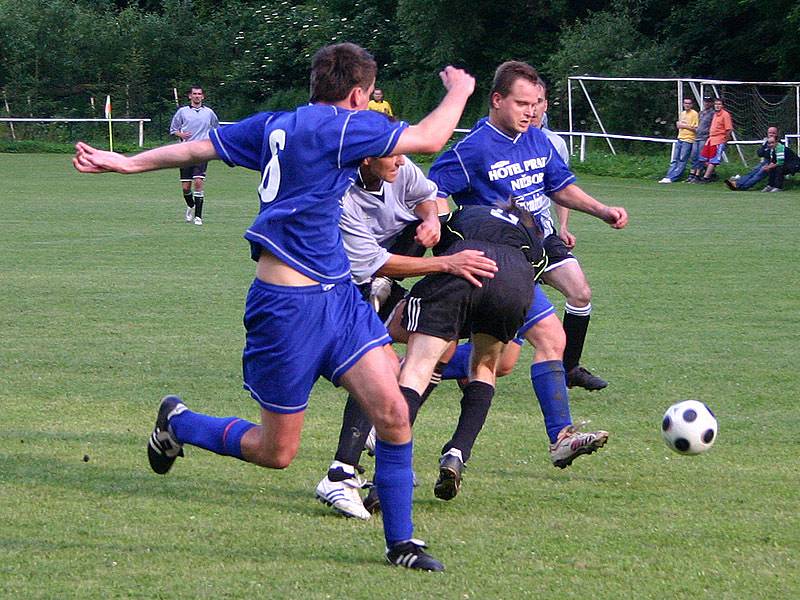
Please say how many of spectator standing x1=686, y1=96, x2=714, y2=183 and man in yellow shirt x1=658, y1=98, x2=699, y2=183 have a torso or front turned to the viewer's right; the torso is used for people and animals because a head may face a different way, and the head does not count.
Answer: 0

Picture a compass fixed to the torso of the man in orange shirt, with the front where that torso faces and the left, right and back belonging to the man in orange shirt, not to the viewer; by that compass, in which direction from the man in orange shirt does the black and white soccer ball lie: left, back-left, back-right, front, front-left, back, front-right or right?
front-left

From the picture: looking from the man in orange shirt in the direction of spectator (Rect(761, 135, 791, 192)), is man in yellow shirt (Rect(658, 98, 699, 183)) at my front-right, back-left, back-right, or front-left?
back-right

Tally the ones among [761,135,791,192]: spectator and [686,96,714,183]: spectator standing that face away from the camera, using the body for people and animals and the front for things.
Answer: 0

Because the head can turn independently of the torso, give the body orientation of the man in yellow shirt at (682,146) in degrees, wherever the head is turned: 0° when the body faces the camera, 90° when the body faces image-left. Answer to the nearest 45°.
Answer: approximately 45°

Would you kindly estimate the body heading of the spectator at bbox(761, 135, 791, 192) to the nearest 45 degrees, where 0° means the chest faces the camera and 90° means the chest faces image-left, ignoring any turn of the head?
approximately 45°

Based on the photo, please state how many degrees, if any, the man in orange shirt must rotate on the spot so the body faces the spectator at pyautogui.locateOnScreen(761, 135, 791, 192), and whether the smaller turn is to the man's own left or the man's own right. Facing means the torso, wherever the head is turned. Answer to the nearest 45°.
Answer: approximately 90° to the man's own left

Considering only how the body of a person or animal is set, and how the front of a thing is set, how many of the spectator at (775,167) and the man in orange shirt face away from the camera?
0

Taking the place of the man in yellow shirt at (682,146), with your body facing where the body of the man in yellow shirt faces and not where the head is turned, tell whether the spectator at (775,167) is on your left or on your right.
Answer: on your left

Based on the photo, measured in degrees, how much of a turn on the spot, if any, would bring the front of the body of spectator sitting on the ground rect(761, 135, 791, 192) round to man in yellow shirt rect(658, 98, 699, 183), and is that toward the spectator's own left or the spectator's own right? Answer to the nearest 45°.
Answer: approximately 90° to the spectator's own right
